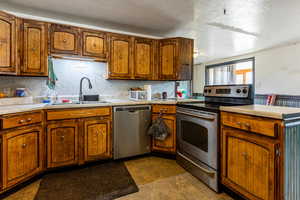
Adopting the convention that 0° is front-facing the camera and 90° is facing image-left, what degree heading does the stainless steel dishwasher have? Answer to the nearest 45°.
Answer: approximately 315°

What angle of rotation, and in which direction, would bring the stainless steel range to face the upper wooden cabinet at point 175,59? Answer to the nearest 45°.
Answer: approximately 90° to its right

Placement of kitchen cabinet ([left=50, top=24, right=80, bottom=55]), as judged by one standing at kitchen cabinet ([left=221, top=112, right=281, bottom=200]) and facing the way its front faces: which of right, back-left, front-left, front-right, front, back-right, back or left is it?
front-right

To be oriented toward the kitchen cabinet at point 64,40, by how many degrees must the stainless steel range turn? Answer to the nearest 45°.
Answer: approximately 45° to its right

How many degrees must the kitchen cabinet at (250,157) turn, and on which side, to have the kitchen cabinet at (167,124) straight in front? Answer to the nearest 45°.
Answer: approximately 90° to its right

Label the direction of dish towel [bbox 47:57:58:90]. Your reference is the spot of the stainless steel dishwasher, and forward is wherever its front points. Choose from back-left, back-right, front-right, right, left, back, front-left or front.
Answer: back-right
